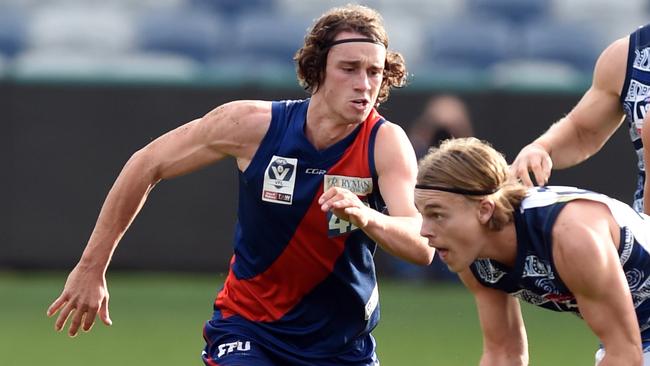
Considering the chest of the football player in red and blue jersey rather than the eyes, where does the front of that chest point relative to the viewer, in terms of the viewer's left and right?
facing the viewer and to the right of the viewer

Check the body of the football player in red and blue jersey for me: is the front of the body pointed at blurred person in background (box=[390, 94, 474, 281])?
no

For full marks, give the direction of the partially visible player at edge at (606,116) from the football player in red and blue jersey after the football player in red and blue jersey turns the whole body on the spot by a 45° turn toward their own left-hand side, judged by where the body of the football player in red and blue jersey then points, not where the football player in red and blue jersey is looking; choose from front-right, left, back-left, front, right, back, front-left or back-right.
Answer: front

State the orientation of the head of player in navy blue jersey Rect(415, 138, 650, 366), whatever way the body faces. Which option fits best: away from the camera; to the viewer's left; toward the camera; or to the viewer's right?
to the viewer's left

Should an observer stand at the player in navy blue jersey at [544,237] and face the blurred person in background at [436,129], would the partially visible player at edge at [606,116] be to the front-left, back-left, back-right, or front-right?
front-right
